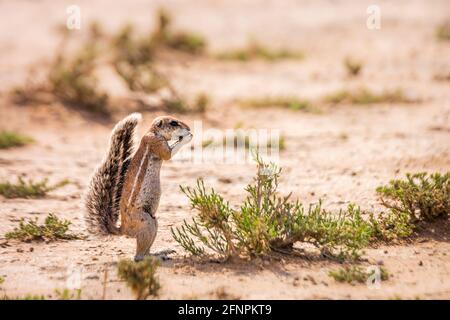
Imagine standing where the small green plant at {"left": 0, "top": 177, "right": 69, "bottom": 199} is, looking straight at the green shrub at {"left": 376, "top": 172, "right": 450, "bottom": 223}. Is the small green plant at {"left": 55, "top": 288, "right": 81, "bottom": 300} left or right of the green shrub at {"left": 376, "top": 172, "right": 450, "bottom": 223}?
right

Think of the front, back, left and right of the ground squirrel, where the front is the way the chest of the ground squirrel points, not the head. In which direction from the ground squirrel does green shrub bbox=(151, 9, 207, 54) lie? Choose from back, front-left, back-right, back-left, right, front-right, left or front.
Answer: left

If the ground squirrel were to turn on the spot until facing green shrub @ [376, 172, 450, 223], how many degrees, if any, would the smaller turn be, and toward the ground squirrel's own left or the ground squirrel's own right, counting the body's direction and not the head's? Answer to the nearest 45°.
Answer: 0° — it already faces it

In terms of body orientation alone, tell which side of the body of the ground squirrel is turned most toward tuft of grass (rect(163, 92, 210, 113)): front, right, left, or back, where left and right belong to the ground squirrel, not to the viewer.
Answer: left

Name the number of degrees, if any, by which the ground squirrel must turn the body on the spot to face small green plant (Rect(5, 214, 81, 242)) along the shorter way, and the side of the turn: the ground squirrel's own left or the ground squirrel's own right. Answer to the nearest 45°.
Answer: approximately 135° to the ground squirrel's own left

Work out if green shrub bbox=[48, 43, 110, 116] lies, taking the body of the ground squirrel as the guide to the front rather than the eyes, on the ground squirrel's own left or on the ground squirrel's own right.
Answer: on the ground squirrel's own left

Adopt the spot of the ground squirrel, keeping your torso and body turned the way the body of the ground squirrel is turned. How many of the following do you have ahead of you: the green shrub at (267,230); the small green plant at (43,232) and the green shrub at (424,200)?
2

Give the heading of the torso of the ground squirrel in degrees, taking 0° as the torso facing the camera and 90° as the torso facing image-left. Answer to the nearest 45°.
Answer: approximately 270°

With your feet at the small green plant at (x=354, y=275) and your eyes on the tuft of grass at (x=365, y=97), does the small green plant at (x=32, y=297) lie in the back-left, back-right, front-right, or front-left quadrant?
back-left

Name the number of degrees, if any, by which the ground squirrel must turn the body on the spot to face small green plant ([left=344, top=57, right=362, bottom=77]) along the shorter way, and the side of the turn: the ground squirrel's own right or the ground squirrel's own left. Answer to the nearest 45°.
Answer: approximately 45° to the ground squirrel's own left

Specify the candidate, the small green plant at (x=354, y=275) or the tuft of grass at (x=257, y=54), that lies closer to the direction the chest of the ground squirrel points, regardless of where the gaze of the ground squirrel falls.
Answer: the small green plant

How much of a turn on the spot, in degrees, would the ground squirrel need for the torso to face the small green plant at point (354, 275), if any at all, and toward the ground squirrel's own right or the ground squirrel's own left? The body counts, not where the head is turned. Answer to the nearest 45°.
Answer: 0° — it already faces it
